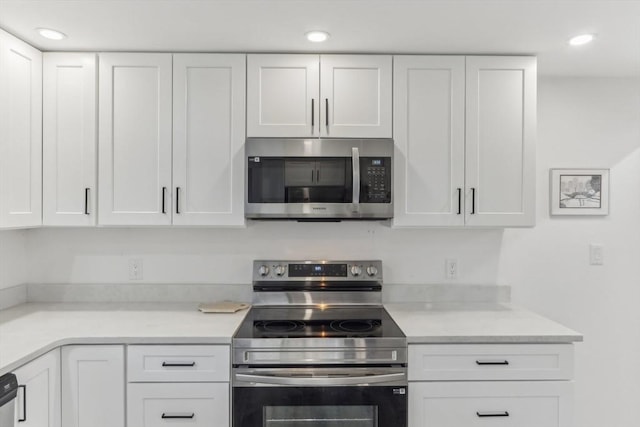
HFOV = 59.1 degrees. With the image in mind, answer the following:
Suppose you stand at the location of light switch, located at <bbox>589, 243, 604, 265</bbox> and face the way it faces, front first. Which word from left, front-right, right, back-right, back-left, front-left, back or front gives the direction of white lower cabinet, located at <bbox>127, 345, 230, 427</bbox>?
front-right

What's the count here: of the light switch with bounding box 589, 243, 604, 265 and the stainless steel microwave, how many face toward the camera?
2

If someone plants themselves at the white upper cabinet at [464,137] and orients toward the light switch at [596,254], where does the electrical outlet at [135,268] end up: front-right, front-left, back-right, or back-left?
back-left

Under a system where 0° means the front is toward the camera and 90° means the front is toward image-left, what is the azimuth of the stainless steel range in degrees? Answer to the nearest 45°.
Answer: approximately 0°
